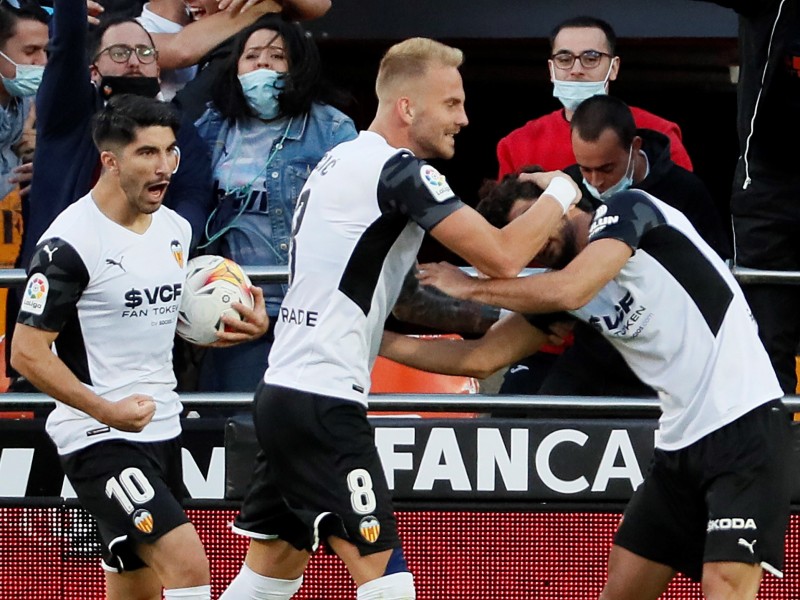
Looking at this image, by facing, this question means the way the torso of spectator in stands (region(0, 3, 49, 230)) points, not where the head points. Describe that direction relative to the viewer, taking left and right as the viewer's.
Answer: facing the viewer and to the right of the viewer

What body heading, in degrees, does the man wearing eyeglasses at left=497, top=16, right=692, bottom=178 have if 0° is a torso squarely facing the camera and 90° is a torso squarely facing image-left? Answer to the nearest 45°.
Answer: approximately 0°

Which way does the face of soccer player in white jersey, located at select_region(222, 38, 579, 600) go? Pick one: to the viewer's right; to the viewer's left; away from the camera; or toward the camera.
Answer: to the viewer's right

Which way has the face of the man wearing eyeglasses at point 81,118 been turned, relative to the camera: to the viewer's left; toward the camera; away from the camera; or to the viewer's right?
toward the camera

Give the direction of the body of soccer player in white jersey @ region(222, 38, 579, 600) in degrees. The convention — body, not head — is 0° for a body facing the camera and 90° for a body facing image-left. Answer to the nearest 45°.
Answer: approximately 270°

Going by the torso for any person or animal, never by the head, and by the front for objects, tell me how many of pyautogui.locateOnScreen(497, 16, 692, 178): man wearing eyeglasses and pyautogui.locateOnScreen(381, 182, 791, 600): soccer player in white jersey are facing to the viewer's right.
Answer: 0

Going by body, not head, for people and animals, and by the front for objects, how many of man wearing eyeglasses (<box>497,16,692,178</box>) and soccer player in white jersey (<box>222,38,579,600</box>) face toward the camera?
1

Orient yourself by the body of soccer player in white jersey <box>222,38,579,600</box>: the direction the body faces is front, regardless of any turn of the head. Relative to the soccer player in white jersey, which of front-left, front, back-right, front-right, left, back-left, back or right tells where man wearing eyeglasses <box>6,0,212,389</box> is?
back-left

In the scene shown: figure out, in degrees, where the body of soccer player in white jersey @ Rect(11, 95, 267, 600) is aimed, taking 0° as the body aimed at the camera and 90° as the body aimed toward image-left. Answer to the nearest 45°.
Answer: approximately 315°

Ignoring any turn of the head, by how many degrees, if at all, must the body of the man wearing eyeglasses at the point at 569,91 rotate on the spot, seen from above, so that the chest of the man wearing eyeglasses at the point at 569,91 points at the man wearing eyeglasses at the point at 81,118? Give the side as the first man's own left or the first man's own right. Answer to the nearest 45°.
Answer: approximately 45° to the first man's own right
